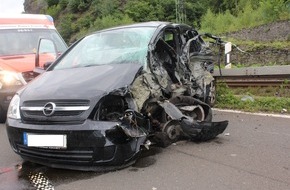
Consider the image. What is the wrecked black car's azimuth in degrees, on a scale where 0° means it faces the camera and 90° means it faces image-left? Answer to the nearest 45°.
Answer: approximately 45°

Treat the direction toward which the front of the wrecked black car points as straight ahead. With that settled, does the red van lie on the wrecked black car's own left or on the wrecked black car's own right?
on the wrecked black car's own right

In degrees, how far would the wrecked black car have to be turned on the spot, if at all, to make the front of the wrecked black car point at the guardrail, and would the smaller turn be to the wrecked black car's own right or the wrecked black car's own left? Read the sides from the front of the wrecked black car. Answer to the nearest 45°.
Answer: approximately 180°
